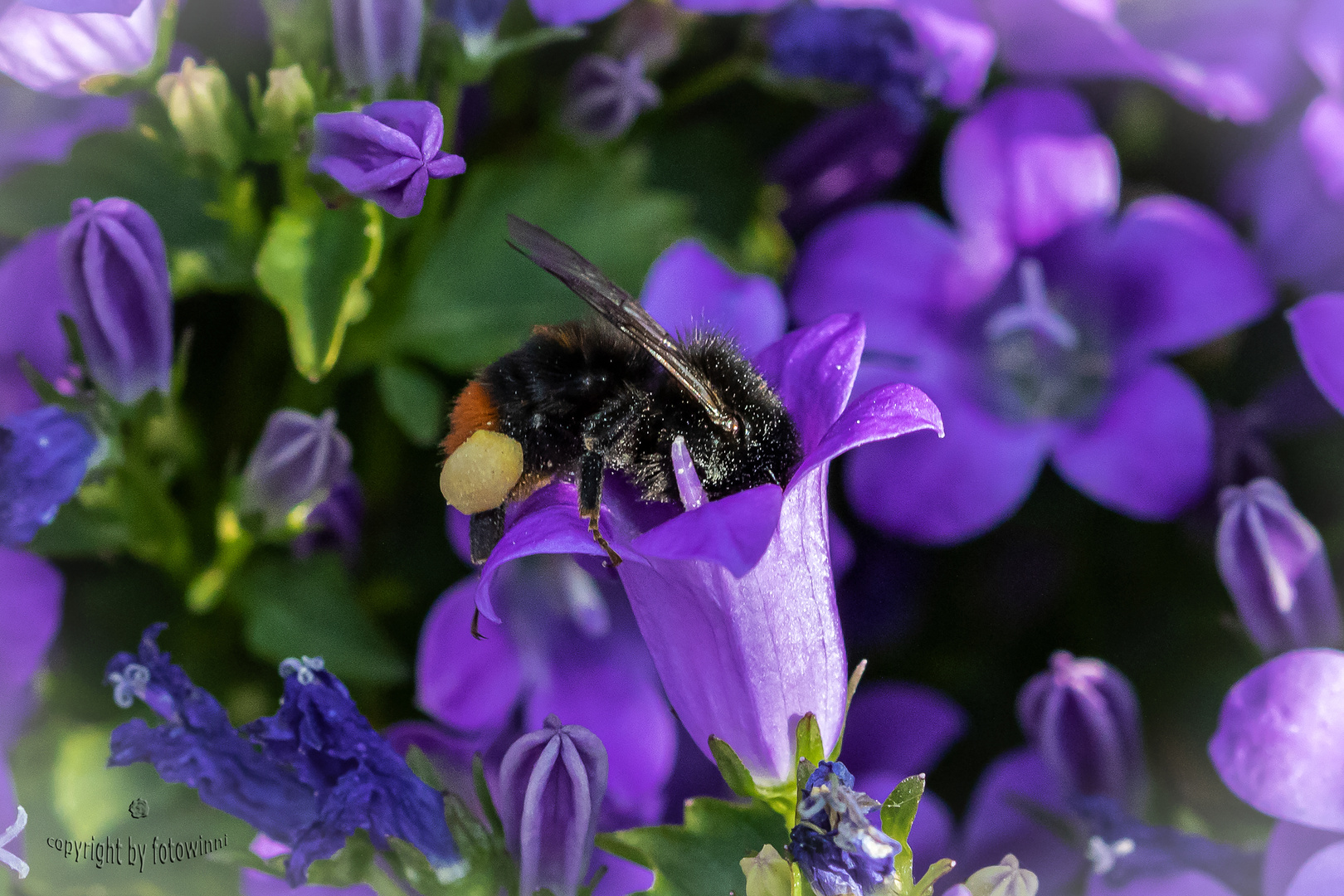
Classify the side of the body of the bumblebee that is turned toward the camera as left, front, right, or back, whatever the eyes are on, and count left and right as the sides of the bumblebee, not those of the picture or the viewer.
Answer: right
